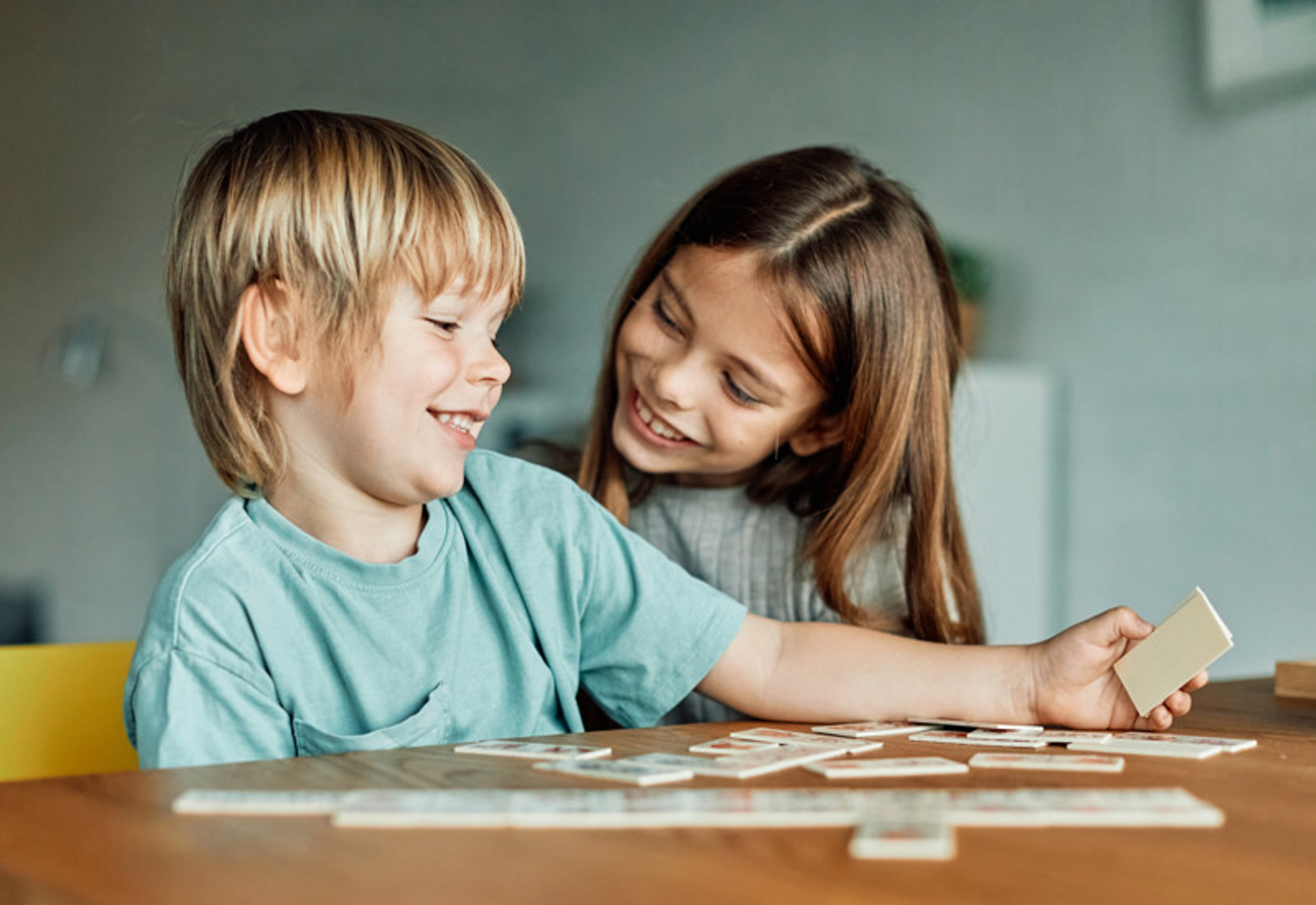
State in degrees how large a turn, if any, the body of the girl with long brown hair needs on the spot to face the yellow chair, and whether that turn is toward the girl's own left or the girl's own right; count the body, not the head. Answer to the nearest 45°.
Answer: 0° — they already face it

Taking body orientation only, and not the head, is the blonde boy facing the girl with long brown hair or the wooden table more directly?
the wooden table

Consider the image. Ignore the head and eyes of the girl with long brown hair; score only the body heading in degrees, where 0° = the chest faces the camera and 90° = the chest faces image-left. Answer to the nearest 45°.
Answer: approximately 45°

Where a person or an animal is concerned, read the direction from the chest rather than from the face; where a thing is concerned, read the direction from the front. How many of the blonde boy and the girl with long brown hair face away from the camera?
0

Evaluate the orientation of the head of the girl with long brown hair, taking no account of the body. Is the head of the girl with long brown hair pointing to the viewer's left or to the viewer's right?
to the viewer's left

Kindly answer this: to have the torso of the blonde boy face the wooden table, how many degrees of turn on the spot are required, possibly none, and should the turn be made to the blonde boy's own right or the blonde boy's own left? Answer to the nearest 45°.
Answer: approximately 45° to the blonde boy's own right

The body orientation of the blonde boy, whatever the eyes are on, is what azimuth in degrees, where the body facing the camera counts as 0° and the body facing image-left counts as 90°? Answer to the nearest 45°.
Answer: approximately 315°

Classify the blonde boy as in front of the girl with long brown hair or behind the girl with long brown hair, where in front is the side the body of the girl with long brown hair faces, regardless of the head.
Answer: in front

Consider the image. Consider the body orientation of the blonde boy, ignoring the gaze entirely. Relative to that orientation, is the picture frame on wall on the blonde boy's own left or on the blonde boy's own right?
on the blonde boy's own left

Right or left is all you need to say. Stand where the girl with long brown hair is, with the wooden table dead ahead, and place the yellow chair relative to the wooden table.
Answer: right

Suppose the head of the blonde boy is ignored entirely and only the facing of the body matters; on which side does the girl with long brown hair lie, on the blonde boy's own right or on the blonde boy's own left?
on the blonde boy's own left
